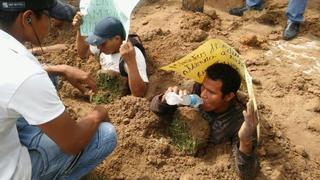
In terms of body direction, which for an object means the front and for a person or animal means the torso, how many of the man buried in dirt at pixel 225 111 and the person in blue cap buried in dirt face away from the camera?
0

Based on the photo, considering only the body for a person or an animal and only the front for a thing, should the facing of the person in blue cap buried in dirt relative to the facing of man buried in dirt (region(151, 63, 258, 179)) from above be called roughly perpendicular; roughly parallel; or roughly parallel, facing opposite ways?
roughly parallel

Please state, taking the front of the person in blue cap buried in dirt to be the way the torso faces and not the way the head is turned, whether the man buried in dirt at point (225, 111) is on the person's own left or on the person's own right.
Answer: on the person's own left

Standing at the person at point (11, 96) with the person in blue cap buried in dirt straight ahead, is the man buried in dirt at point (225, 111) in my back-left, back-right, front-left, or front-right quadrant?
front-right

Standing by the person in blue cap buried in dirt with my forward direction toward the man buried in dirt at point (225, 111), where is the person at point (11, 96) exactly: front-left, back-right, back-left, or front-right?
front-right

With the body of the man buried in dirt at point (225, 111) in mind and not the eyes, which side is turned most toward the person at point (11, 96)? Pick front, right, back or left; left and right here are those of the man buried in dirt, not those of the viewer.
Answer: front

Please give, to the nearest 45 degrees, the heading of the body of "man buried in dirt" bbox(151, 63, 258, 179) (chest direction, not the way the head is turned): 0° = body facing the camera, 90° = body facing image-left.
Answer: approximately 45°

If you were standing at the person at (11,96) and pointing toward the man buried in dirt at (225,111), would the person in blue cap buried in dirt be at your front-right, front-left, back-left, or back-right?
front-left

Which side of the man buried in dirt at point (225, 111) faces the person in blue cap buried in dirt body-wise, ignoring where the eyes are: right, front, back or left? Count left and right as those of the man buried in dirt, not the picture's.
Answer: right

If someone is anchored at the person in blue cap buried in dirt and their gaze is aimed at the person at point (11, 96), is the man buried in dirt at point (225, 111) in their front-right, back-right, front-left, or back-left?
front-left

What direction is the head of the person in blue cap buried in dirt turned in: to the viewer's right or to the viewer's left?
to the viewer's left

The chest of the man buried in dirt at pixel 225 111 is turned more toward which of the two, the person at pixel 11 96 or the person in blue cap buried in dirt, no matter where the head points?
the person

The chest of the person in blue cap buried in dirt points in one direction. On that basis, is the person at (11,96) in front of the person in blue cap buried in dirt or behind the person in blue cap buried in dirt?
in front

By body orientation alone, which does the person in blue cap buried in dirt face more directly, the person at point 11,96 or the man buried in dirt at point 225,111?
the person

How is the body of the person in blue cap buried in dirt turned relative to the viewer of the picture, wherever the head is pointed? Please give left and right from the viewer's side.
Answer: facing the viewer and to the left of the viewer
